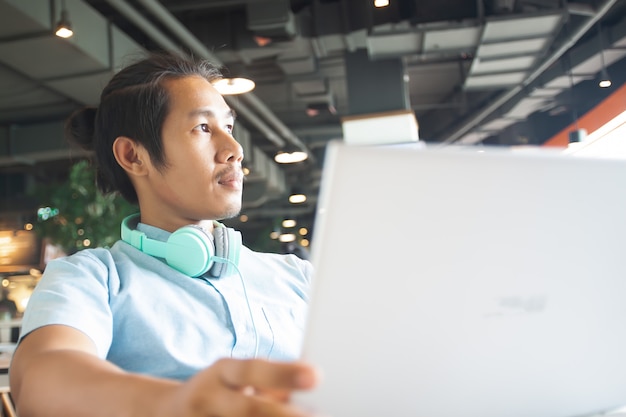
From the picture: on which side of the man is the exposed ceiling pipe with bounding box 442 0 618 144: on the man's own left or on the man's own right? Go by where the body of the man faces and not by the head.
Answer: on the man's own left

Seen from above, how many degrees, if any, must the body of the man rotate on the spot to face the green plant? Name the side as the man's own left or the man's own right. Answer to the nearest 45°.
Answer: approximately 135° to the man's own left

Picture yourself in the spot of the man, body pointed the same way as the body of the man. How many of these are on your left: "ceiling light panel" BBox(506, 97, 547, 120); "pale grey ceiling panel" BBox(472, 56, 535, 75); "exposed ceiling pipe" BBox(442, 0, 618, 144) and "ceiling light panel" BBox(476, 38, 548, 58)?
4

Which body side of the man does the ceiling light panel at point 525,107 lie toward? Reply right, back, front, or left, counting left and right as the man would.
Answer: left

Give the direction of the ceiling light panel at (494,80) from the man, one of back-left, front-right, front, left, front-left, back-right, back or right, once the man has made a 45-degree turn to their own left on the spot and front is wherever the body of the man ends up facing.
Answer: front-left

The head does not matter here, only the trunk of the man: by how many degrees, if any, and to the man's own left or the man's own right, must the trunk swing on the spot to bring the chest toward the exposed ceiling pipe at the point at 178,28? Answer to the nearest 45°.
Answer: approximately 135° to the man's own left

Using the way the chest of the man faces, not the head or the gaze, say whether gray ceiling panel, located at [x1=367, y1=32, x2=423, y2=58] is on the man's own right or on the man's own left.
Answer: on the man's own left

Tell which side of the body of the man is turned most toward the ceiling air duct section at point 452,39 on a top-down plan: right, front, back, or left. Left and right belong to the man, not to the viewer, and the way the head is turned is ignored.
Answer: left

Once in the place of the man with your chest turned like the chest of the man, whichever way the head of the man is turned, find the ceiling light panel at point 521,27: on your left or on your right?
on your left

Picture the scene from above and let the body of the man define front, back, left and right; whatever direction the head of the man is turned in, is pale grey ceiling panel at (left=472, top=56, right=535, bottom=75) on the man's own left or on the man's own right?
on the man's own left

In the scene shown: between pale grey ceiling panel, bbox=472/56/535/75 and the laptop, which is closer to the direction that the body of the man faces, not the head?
the laptop

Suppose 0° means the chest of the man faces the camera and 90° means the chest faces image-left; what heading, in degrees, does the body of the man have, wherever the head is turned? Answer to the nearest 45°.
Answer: approximately 315°
